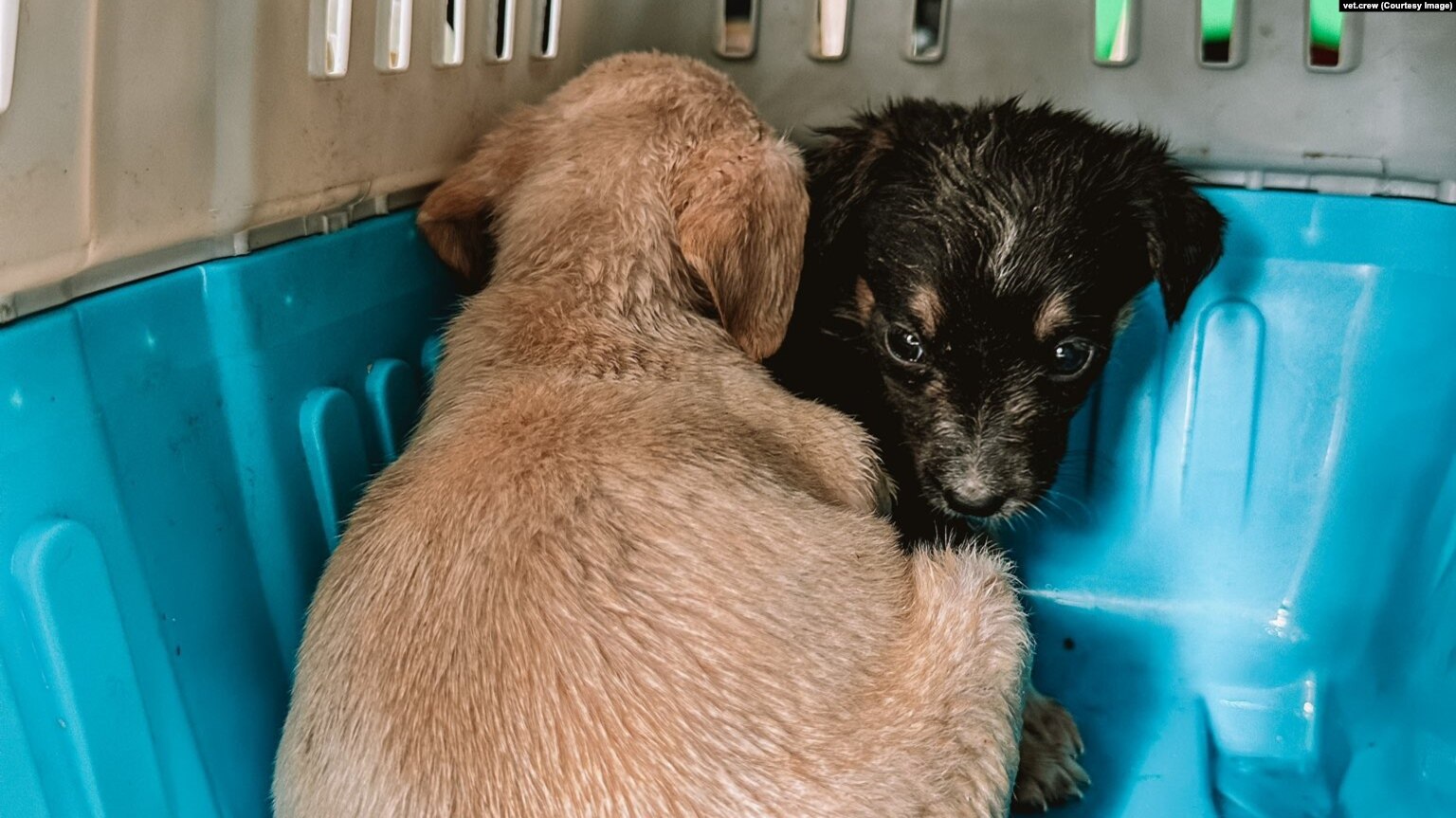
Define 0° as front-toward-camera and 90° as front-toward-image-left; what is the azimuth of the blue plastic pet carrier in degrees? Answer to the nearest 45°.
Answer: approximately 0°

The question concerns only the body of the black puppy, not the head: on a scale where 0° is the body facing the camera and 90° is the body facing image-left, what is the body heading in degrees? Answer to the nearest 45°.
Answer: approximately 0°
